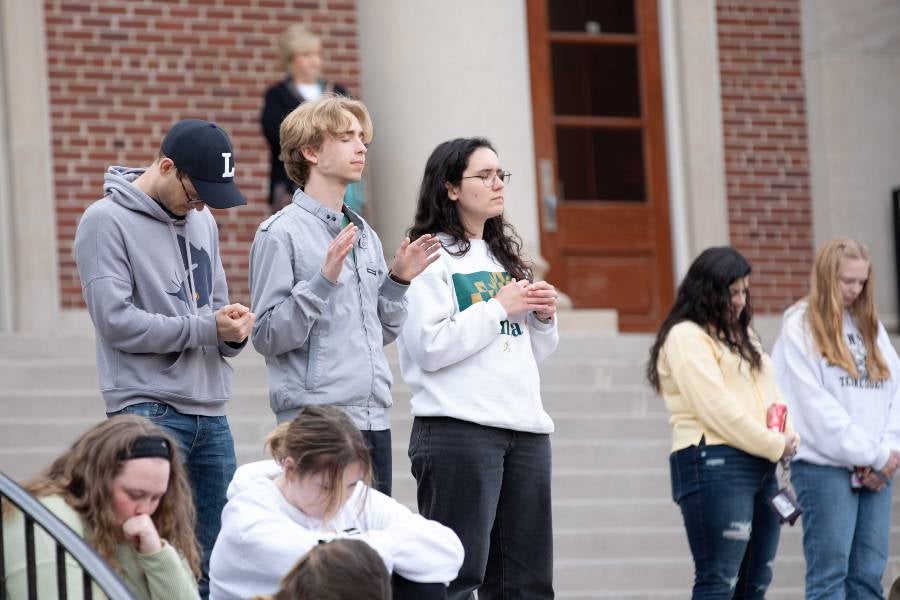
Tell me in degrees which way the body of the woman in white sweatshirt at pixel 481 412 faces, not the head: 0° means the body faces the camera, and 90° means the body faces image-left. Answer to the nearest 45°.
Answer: approximately 315°

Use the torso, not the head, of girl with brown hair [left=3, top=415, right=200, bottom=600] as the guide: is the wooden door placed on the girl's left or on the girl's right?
on the girl's left

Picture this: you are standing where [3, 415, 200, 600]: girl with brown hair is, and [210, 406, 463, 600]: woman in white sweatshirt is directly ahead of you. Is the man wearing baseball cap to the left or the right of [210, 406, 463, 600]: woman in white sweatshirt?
left

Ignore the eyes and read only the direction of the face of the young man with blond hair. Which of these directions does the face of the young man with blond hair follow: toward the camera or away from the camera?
toward the camera

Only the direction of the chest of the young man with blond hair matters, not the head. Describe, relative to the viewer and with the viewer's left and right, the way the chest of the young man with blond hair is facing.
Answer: facing the viewer and to the right of the viewer

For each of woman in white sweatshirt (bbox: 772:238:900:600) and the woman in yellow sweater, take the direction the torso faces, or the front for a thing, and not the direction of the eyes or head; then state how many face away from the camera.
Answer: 0

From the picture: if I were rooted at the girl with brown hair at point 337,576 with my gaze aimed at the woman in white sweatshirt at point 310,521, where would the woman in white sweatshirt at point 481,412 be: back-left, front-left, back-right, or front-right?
front-right

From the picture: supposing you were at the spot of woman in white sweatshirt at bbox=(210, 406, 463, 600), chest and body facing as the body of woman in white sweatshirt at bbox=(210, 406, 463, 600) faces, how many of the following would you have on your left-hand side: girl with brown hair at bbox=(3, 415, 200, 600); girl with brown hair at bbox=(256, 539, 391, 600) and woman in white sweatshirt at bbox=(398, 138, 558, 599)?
1

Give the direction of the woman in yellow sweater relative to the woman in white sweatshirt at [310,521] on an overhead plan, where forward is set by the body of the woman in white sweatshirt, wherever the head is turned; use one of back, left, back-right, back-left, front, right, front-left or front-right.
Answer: left

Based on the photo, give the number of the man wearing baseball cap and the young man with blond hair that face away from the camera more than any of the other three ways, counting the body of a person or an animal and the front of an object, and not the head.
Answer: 0

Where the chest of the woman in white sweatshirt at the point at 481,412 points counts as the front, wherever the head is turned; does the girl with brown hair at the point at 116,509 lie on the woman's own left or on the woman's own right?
on the woman's own right

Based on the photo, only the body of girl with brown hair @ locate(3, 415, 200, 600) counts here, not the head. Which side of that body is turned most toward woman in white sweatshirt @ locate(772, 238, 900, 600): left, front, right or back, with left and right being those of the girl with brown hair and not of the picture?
left

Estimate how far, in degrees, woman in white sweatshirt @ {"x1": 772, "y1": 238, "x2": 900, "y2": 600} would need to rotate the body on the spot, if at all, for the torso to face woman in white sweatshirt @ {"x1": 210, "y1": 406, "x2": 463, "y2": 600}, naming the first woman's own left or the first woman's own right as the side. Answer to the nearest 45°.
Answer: approximately 90° to the first woman's own right

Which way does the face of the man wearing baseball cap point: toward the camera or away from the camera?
toward the camera

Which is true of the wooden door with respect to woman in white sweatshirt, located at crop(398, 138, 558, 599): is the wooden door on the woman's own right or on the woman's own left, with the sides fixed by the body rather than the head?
on the woman's own left

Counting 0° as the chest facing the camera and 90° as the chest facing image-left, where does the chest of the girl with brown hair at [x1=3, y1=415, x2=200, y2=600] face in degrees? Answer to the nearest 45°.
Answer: approximately 315°

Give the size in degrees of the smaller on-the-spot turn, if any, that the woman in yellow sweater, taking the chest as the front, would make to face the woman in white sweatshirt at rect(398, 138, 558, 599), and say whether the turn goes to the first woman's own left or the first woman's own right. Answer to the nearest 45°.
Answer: approximately 90° to the first woman's own right

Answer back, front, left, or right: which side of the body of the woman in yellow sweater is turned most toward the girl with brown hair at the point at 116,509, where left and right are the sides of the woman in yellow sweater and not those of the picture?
right
